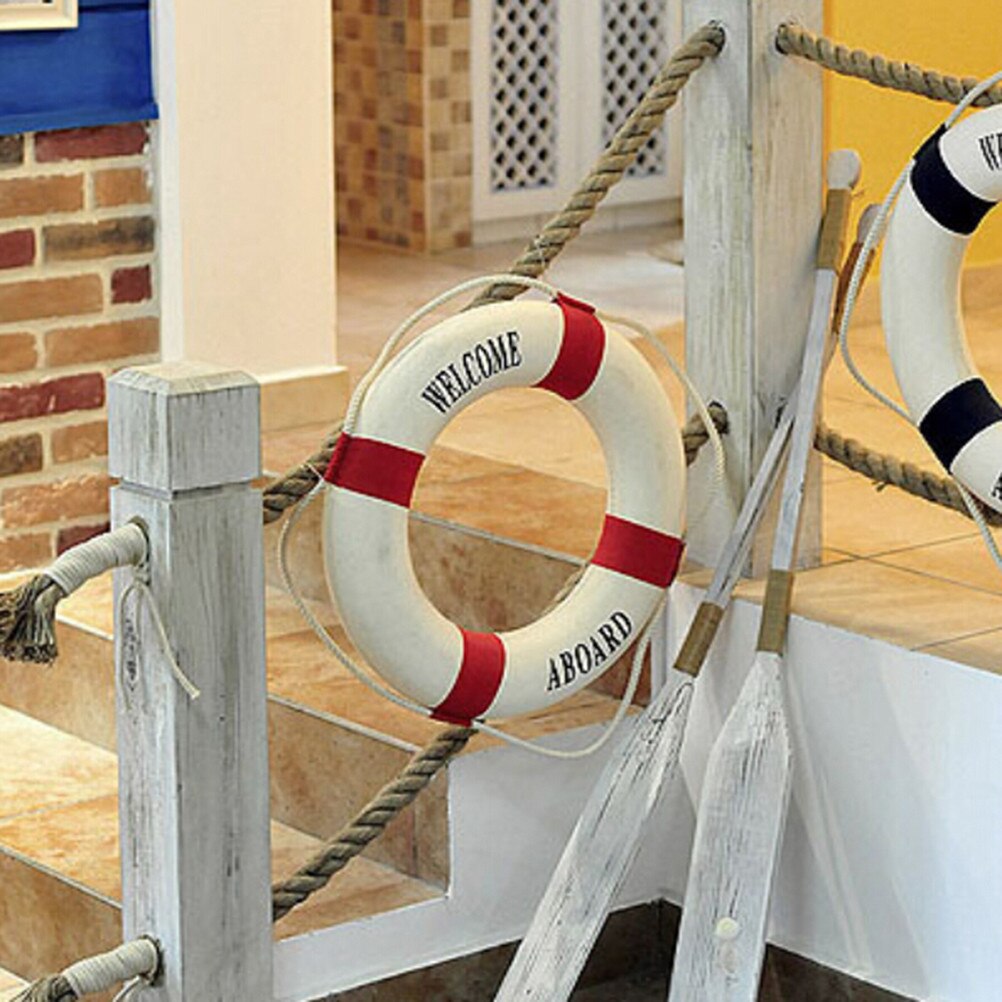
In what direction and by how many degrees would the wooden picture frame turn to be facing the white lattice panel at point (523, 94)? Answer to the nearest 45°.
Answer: approximately 135° to its left

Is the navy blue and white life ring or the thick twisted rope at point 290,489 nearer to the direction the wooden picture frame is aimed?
the thick twisted rope

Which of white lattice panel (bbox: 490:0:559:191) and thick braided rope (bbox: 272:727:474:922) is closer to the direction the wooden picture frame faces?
the thick braided rope

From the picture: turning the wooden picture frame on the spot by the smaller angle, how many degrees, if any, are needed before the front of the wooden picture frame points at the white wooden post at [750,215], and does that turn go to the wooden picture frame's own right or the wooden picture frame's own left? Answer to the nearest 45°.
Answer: approximately 45° to the wooden picture frame's own left

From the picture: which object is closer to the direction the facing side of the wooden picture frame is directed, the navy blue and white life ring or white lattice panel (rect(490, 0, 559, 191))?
the navy blue and white life ring

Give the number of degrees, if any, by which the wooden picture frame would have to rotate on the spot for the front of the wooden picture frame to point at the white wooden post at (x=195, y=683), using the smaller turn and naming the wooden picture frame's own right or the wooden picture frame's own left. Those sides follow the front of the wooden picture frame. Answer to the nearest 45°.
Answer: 0° — it already faces it

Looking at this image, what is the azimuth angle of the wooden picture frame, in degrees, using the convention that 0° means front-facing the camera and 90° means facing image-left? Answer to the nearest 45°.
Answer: approximately 0°

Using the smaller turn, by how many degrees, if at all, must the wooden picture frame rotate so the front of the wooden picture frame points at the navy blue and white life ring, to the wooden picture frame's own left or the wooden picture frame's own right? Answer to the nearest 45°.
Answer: approximately 45° to the wooden picture frame's own left

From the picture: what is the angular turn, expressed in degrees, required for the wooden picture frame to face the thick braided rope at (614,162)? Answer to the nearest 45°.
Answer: approximately 45° to its left
